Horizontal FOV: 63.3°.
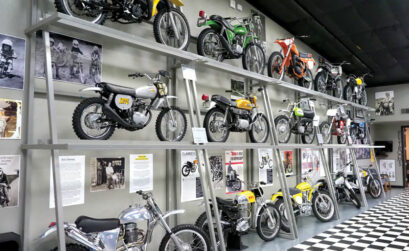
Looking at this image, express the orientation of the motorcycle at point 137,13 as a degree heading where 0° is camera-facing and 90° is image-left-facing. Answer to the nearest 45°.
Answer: approximately 315°

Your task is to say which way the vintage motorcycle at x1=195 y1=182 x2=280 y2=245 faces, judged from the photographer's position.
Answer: facing the viewer and to the right of the viewer

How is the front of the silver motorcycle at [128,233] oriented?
to the viewer's right

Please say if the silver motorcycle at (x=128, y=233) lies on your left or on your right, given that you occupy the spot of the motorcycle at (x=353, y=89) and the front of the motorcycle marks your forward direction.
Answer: on your right

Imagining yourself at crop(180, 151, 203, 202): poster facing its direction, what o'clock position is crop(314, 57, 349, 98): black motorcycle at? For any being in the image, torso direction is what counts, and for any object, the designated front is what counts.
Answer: The black motorcycle is roughly at 9 o'clock from the poster.

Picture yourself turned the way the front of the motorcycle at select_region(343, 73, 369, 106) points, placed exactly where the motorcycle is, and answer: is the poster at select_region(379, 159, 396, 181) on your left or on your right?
on your left
